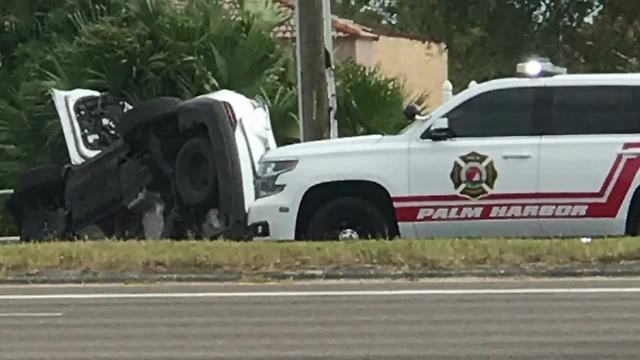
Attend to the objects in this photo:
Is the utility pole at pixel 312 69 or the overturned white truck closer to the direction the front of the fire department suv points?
the overturned white truck

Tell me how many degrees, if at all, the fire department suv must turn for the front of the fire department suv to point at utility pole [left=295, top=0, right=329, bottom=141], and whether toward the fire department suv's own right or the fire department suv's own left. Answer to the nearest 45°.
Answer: approximately 45° to the fire department suv's own right

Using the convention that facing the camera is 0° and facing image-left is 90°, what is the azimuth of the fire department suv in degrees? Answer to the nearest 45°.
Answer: approximately 90°
